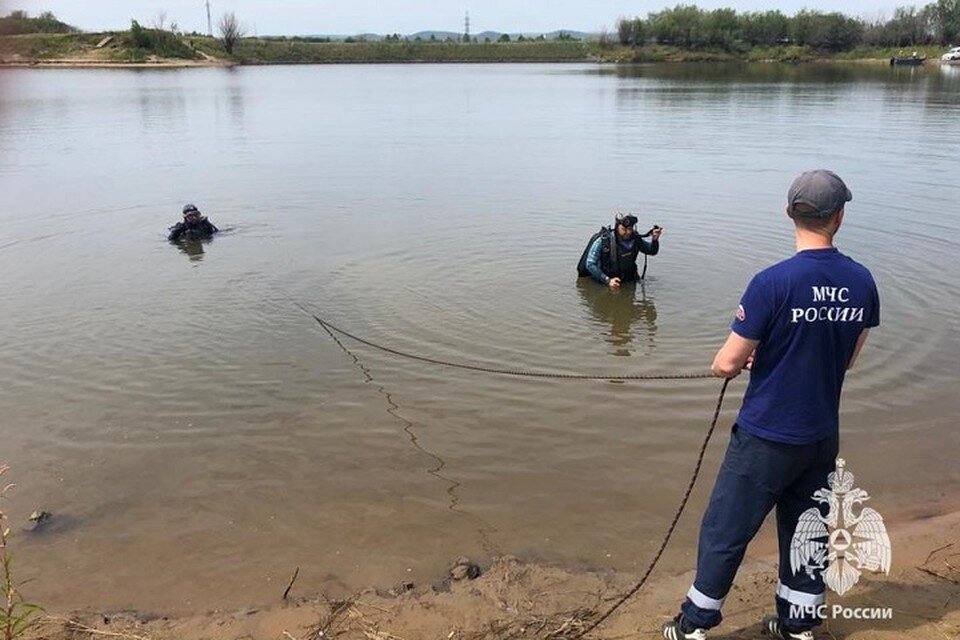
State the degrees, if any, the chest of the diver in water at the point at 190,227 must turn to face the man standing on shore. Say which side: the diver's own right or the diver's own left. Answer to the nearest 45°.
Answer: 0° — they already face them

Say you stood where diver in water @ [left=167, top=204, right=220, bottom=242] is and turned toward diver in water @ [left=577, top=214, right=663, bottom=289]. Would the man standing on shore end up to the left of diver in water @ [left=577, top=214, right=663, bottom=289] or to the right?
right

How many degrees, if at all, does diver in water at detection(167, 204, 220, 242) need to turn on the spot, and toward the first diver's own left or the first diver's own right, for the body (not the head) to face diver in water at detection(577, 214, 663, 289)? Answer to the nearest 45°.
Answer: approximately 45° to the first diver's own left

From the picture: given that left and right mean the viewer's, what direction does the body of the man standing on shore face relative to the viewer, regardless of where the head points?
facing away from the viewer and to the left of the viewer

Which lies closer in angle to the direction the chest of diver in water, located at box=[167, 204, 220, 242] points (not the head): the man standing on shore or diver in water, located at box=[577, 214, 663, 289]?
the man standing on shore

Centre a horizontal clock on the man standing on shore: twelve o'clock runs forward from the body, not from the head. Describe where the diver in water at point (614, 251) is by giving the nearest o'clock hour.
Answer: The diver in water is roughly at 1 o'clock from the man standing on shore.

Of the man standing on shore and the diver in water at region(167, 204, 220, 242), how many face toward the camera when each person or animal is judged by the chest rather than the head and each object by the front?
1

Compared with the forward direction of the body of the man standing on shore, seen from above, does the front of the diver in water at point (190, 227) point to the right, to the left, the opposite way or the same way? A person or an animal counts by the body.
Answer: the opposite way
